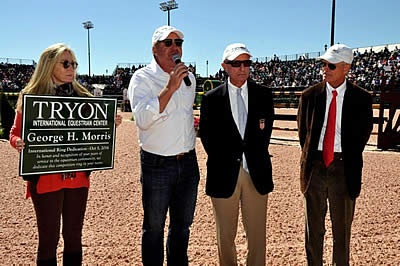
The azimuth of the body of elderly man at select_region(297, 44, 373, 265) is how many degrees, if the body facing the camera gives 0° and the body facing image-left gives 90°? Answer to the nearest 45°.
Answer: approximately 0°

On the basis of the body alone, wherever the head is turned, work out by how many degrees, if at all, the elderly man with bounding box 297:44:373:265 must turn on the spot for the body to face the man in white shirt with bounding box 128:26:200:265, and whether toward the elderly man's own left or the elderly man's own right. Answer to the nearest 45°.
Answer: approximately 45° to the elderly man's own right

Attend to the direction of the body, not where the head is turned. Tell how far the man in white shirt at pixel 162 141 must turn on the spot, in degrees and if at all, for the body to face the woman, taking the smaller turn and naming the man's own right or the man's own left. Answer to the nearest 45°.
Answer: approximately 135° to the man's own right

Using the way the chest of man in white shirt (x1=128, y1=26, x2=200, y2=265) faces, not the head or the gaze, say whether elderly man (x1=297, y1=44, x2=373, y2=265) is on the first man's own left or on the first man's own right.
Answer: on the first man's own left

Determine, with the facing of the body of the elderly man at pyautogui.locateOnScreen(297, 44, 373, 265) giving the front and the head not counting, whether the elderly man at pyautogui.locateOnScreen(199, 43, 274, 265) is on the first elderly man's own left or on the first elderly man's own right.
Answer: on the first elderly man's own right

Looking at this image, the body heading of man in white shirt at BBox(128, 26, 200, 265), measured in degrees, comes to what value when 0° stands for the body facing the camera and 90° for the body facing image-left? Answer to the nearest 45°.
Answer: approximately 315°

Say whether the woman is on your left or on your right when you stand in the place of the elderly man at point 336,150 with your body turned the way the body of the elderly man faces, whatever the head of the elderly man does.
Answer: on your right
